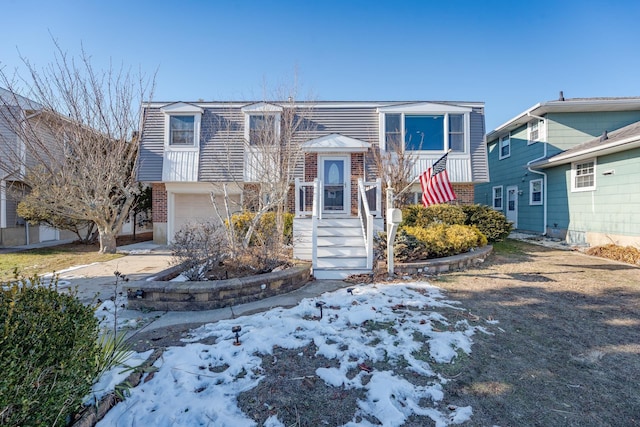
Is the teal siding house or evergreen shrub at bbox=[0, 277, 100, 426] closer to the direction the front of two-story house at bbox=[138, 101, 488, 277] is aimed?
the evergreen shrub

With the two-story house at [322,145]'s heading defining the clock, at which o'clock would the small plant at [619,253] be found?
The small plant is roughly at 10 o'clock from the two-story house.

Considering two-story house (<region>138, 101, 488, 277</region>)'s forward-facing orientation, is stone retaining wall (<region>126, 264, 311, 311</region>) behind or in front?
in front

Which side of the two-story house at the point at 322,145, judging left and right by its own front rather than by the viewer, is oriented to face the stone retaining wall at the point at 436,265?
front

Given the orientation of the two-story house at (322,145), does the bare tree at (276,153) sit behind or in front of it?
in front

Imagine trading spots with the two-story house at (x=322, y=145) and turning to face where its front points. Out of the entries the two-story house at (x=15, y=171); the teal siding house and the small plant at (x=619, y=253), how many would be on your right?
1

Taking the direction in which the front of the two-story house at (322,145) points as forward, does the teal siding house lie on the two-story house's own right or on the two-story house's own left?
on the two-story house's own left

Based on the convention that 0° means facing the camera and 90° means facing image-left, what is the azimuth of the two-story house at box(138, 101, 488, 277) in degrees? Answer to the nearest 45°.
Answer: approximately 0°
